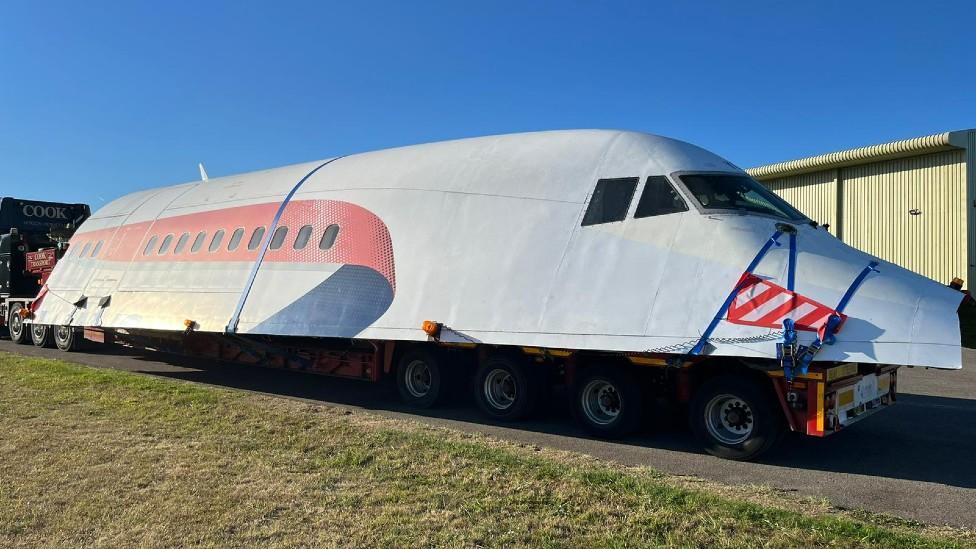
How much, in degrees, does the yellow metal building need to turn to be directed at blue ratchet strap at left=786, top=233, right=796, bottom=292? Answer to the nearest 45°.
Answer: approximately 45° to its left

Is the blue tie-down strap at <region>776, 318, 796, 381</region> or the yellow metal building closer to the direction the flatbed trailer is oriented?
the yellow metal building

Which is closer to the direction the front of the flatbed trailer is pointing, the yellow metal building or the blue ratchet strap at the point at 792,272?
the yellow metal building

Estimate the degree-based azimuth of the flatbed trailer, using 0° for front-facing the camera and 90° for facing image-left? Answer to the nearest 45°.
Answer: approximately 135°

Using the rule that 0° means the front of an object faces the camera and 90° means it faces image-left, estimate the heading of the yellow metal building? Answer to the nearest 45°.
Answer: approximately 45°
